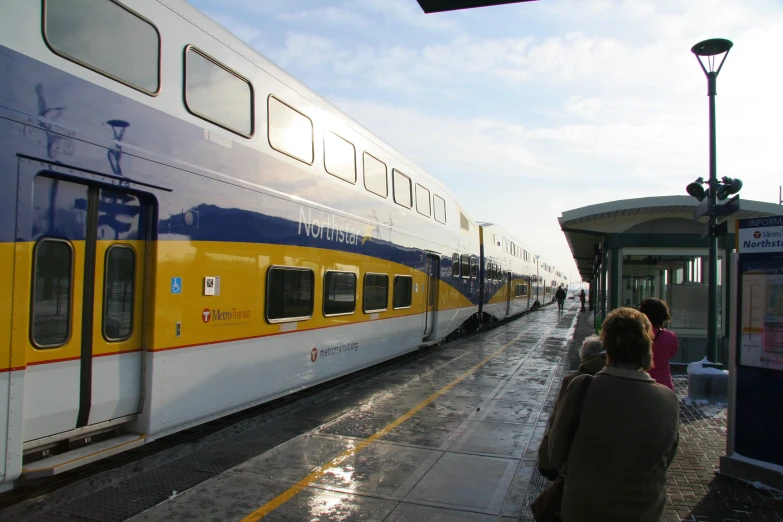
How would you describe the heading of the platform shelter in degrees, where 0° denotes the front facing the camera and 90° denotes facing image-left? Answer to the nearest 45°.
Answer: approximately 90°

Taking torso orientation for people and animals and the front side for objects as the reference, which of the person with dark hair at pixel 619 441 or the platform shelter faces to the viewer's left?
the platform shelter

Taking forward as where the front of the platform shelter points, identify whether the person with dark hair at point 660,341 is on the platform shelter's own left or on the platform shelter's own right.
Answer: on the platform shelter's own left

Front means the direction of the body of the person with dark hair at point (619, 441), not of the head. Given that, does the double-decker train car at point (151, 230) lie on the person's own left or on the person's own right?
on the person's own left

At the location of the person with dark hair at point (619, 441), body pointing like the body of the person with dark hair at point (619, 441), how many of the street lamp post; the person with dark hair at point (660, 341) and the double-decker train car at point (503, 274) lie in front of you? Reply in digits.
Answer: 3

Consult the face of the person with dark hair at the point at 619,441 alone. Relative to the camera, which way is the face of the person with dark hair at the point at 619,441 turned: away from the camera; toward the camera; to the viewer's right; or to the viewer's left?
away from the camera

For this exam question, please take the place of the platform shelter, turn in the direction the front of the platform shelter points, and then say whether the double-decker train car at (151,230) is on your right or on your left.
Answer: on your right

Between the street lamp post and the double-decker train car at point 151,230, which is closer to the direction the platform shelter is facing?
the double-decker train car

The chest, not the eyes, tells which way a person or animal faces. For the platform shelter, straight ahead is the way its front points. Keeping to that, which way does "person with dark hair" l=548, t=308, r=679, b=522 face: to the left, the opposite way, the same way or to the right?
to the right

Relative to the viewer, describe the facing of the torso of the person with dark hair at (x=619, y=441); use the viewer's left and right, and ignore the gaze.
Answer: facing away from the viewer

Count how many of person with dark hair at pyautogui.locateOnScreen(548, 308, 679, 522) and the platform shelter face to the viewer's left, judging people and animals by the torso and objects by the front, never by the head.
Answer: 1
